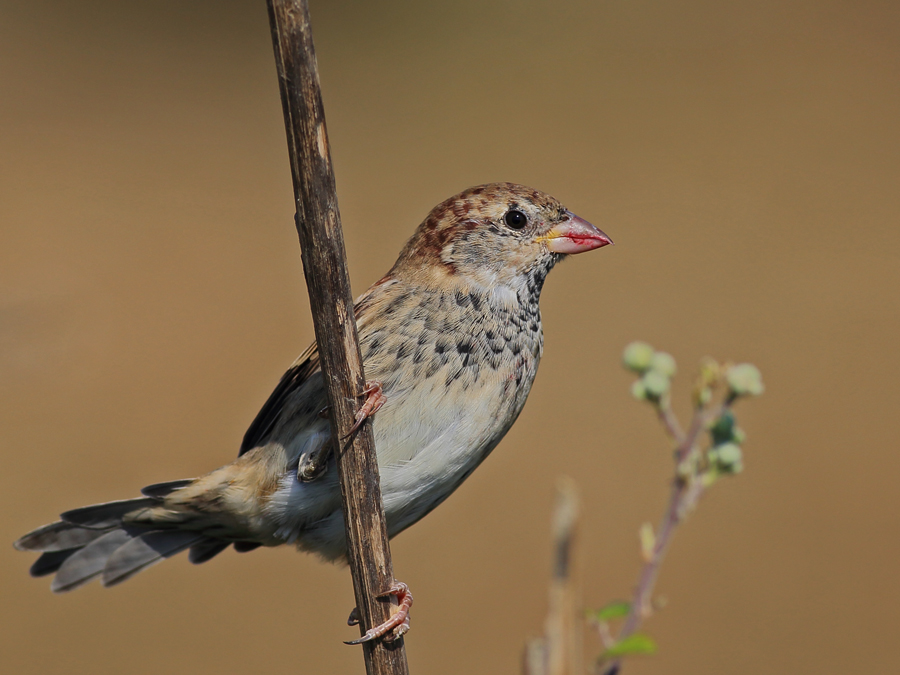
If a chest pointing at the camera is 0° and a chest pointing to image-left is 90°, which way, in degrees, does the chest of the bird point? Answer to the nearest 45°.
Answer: approximately 270°
